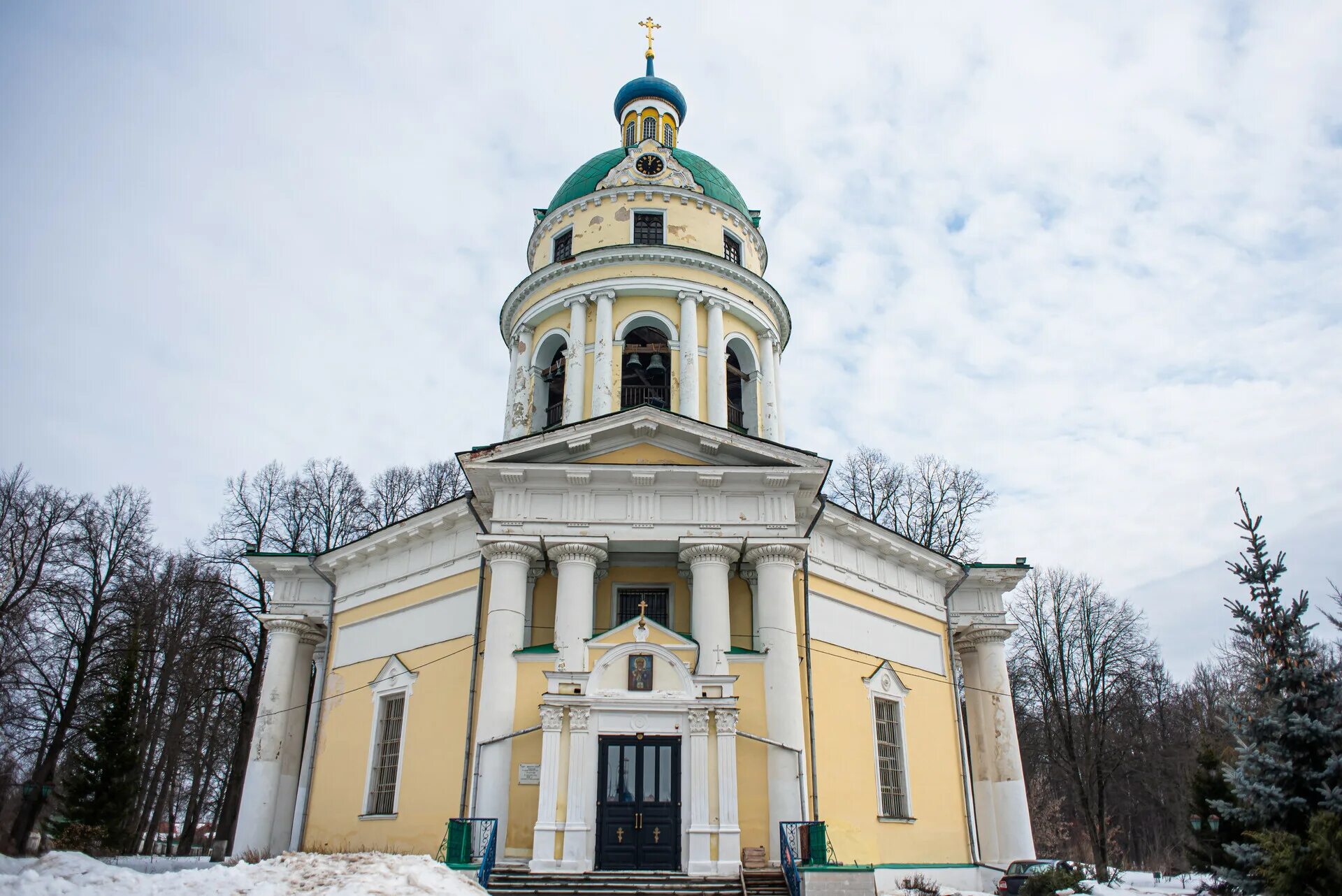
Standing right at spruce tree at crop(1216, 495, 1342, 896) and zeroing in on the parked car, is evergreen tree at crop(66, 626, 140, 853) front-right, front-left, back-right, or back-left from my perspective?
front-left

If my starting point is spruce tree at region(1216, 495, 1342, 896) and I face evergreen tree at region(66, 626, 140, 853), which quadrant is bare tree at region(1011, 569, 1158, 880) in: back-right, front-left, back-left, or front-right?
front-right

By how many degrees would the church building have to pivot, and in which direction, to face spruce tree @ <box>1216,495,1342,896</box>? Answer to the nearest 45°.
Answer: approximately 45° to its left

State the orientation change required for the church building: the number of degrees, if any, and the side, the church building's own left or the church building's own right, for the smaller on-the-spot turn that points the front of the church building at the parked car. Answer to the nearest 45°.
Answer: approximately 90° to the church building's own left

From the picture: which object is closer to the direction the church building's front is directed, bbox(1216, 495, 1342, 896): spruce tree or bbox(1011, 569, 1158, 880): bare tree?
the spruce tree

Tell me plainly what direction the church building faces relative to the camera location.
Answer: facing the viewer

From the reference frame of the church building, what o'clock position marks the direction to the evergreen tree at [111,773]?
The evergreen tree is roughly at 4 o'clock from the church building.

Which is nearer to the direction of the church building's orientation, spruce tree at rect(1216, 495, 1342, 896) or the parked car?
the spruce tree

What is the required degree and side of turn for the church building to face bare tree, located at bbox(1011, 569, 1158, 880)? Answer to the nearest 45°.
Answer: approximately 135° to its left
